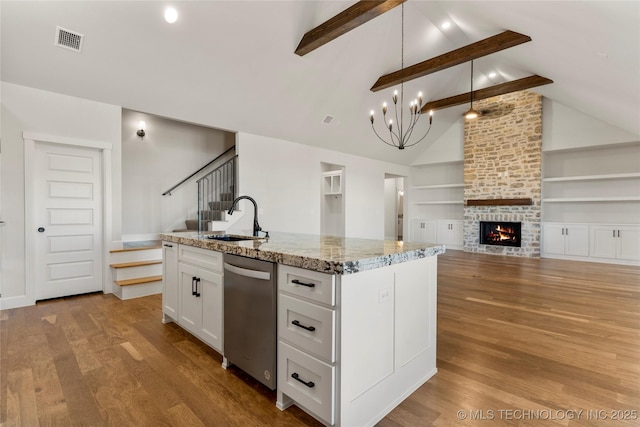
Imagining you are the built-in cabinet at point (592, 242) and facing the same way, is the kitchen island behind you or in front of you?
in front

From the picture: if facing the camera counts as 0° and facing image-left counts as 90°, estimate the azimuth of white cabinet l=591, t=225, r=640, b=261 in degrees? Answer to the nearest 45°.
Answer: approximately 0°

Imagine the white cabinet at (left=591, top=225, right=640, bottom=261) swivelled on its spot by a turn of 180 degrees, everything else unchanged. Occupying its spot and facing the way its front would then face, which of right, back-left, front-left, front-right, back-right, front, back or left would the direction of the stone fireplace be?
left

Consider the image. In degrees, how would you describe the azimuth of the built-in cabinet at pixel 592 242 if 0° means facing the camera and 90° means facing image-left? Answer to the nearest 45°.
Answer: approximately 0°

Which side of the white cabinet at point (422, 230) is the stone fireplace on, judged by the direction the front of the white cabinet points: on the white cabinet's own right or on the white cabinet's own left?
on the white cabinet's own left

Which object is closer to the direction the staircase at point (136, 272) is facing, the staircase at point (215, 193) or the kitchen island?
the kitchen island

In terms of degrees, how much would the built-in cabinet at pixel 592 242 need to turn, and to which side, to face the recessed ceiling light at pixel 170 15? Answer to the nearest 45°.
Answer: approximately 45° to its right
